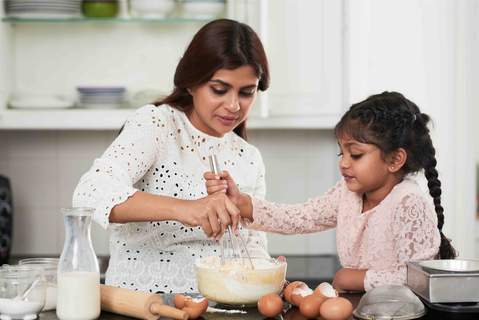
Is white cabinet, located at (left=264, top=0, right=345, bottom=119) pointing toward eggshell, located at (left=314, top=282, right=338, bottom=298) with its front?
yes

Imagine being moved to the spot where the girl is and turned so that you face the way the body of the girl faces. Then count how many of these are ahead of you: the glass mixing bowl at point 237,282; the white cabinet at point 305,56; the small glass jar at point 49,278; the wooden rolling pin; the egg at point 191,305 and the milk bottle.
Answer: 5

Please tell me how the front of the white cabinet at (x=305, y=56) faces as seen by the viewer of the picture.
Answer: facing the viewer

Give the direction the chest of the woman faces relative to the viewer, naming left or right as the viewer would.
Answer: facing the viewer and to the right of the viewer

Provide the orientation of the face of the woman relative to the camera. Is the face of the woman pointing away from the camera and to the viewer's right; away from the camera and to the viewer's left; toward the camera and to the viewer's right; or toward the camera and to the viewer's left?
toward the camera and to the viewer's right

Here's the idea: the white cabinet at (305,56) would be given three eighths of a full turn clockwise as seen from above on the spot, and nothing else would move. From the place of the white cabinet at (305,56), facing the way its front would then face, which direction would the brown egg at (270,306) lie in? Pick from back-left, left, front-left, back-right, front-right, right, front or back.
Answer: back-left

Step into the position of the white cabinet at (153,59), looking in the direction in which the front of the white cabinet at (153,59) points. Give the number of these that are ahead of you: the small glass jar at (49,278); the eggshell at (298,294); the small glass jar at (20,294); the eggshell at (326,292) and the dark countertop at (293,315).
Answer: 5

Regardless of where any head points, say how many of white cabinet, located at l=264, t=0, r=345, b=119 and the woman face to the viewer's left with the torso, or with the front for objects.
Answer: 0

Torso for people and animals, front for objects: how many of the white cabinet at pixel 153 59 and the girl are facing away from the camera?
0

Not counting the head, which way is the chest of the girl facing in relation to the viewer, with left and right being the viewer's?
facing the viewer and to the left of the viewer

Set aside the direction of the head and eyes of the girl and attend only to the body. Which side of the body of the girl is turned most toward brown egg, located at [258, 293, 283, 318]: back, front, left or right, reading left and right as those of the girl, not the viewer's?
front

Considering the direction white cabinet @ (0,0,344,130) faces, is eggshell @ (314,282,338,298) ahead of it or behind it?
ahead

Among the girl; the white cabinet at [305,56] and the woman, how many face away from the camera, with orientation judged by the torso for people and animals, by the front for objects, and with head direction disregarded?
0

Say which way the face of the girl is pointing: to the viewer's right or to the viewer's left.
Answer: to the viewer's left

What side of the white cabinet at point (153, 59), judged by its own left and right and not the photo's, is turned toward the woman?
front

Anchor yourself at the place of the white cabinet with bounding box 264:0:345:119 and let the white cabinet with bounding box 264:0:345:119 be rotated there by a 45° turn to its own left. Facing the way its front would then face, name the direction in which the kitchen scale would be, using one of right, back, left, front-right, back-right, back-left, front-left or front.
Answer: front-right
